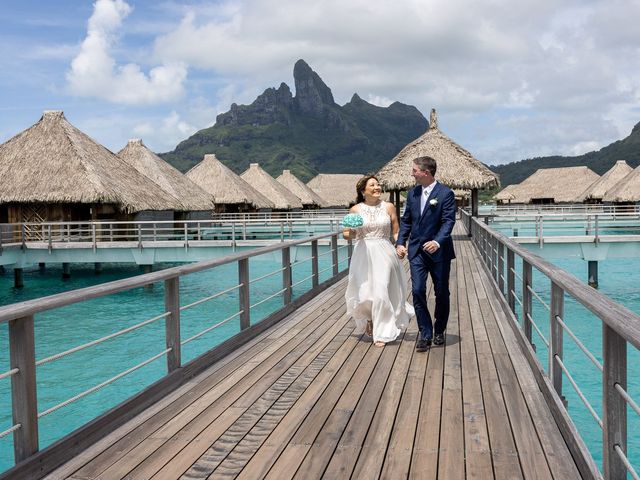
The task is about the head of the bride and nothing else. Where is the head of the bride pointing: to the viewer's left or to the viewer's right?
to the viewer's right

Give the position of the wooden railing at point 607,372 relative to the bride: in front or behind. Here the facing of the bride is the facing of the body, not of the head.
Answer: in front

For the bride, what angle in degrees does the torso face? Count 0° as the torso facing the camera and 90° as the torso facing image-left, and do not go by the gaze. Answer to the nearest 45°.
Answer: approximately 0°

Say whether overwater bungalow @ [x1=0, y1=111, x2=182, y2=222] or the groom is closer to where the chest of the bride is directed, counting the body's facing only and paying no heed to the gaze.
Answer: the groom

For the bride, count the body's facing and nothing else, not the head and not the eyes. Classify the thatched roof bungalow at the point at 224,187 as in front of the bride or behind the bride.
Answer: behind

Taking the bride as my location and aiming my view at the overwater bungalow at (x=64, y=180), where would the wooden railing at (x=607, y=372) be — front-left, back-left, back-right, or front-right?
back-left

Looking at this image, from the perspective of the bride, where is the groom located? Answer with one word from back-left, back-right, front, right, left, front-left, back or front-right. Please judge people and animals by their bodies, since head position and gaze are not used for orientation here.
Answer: front-left

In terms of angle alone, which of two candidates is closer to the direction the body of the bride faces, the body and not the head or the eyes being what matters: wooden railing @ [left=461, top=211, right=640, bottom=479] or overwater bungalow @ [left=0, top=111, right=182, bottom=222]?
the wooden railing

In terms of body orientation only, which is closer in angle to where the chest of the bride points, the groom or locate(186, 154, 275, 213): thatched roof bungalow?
the groom
